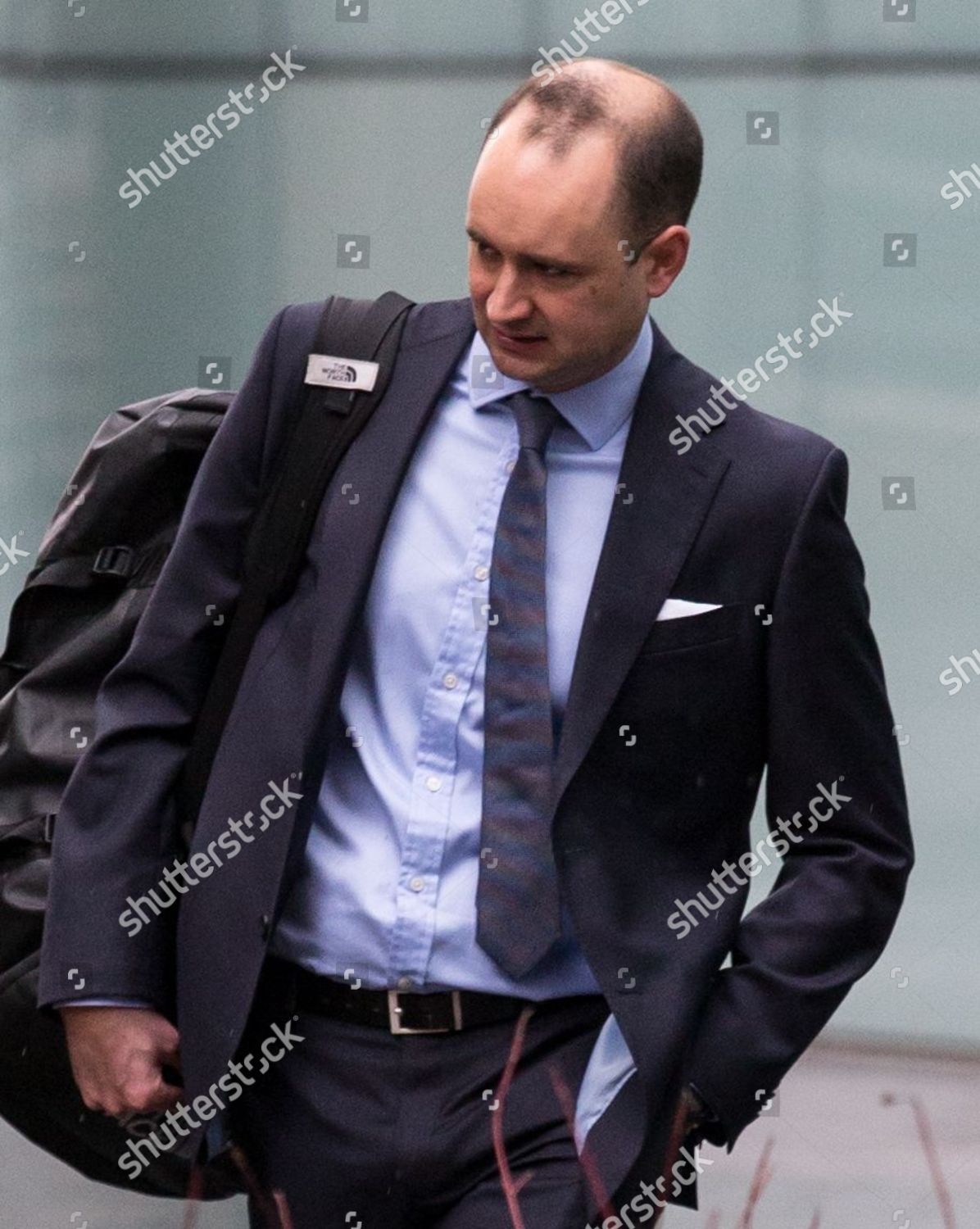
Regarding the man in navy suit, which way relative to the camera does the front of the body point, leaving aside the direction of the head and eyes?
toward the camera

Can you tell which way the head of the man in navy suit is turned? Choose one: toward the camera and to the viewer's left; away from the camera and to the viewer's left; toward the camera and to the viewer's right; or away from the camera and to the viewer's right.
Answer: toward the camera and to the viewer's left
